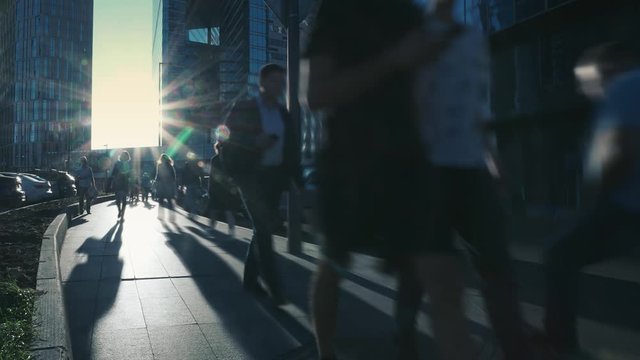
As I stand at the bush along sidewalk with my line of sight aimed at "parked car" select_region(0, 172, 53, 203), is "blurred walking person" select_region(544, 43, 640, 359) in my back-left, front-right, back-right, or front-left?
back-right

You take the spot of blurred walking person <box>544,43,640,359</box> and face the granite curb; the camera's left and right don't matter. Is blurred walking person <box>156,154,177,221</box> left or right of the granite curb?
right

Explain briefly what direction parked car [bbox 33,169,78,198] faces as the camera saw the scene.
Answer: facing the viewer and to the right of the viewer

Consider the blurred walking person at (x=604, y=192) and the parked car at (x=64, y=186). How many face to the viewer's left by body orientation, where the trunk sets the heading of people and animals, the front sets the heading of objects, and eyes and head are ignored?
1

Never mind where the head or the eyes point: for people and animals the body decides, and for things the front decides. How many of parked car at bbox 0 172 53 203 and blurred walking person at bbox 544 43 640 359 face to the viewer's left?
1
